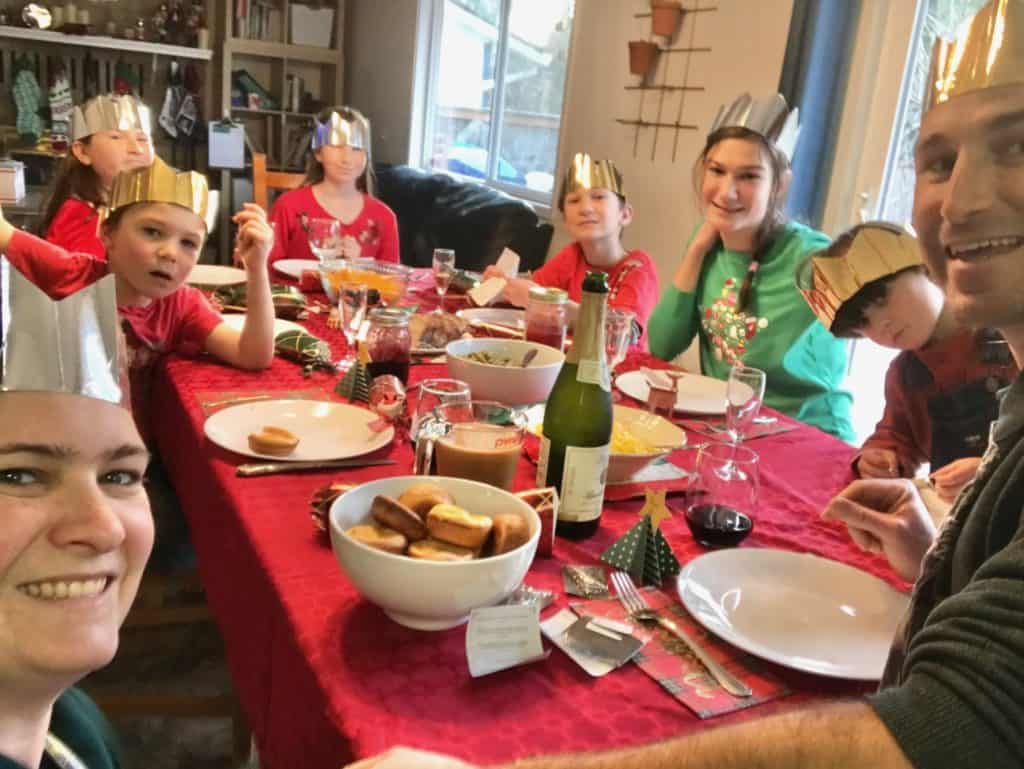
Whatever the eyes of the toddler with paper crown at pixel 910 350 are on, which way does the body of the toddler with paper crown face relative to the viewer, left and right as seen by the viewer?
facing the viewer and to the left of the viewer

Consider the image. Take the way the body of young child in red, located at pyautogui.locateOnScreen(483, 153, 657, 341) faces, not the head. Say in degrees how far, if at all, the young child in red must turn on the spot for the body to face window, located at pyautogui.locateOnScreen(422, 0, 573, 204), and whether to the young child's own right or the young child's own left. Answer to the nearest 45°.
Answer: approximately 135° to the young child's own right

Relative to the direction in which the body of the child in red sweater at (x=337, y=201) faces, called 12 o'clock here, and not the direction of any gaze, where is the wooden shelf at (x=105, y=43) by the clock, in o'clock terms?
The wooden shelf is roughly at 5 o'clock from the child in red sweater.

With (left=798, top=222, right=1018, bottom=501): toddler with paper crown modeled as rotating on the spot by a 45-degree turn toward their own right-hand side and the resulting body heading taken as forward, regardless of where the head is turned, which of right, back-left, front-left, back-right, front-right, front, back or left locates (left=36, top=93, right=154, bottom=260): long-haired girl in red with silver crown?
front

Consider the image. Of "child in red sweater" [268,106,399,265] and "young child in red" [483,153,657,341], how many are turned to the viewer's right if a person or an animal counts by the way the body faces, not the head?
0

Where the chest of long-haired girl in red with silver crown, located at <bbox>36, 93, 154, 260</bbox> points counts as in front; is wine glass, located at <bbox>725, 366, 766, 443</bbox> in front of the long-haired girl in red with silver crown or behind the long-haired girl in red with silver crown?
in front

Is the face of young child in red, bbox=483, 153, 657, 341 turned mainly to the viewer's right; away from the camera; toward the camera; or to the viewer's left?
toward the camera

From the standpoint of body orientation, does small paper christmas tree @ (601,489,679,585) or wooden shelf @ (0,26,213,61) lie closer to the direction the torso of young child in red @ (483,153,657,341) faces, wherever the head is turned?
the small paper christmas tree

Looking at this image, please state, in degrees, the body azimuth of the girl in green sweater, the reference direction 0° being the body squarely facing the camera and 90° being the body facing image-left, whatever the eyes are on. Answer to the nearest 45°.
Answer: approximately 45°

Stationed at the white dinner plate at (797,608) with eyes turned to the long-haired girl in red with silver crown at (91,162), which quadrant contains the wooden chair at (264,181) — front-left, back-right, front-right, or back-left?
front-right

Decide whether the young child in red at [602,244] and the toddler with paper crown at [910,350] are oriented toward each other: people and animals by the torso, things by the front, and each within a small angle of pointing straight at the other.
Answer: no

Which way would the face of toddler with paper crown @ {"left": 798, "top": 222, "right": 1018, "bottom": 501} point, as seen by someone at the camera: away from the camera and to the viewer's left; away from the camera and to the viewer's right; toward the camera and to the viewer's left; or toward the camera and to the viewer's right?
toward the camera and to the viewer's left

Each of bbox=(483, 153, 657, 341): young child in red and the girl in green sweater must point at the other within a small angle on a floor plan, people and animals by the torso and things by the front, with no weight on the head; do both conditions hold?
no

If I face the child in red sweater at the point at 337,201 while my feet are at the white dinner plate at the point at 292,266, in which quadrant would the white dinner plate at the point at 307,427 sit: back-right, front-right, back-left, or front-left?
back-right

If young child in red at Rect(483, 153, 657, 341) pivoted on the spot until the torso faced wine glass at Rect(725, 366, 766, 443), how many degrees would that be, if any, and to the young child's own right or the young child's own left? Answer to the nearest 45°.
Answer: approximately 45° to the young child's own left

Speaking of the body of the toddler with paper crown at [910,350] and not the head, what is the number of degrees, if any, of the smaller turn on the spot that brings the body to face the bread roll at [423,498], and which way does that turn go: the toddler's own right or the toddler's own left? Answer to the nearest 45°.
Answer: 0° — they already face it

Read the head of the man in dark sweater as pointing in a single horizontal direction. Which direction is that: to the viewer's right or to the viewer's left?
to the viewer's left

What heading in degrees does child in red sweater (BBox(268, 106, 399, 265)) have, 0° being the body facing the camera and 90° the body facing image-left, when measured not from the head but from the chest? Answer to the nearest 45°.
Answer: approximately 0°
